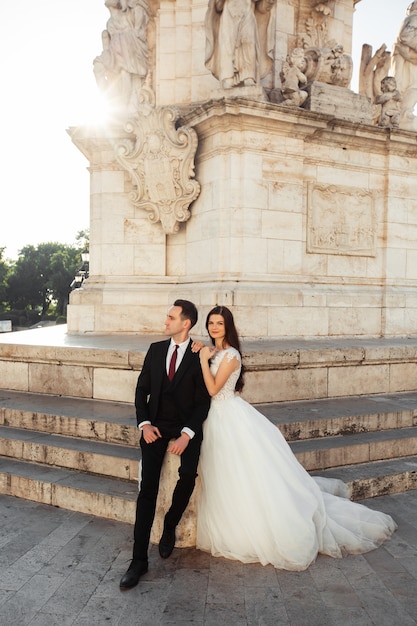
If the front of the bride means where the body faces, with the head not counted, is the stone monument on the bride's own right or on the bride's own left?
on the bride's own right

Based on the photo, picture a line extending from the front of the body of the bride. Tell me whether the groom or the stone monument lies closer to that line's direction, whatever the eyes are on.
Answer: the groom
